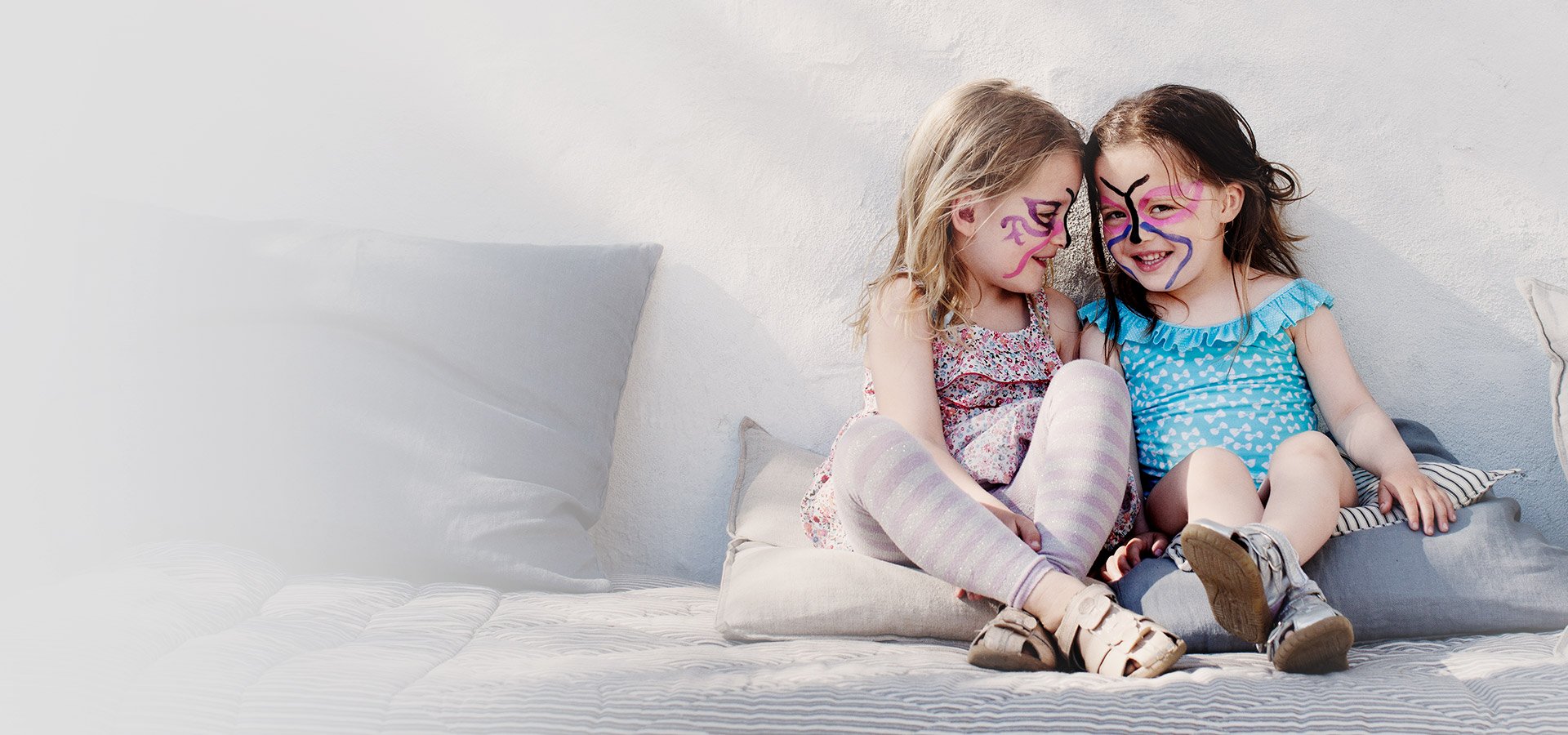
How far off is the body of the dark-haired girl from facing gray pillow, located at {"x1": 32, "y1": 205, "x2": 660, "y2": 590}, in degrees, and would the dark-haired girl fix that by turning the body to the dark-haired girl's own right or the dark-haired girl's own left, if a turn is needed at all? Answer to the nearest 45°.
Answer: approximately 45° to the dark-haired girl's own right

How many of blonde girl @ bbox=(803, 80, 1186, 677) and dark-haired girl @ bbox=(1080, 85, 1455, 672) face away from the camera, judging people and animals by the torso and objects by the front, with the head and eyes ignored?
0

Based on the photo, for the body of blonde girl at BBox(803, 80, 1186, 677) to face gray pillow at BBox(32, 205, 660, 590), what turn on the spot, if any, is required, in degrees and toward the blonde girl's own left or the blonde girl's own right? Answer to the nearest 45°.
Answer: approximately 135° to the blonde girl's own right

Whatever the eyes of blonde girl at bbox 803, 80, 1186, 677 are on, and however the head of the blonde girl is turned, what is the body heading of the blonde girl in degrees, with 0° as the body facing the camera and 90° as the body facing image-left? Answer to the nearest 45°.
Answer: approximately 315°

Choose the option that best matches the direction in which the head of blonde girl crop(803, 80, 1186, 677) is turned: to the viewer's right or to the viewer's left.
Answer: to the viewer's right
